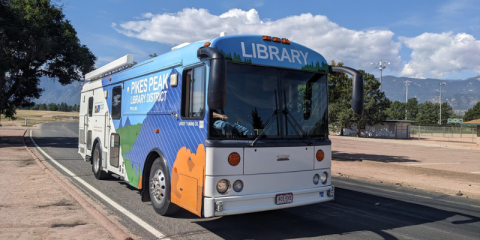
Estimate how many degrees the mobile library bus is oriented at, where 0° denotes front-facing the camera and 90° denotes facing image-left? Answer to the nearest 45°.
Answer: approximately 315°

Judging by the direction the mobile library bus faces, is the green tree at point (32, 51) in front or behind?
behind
